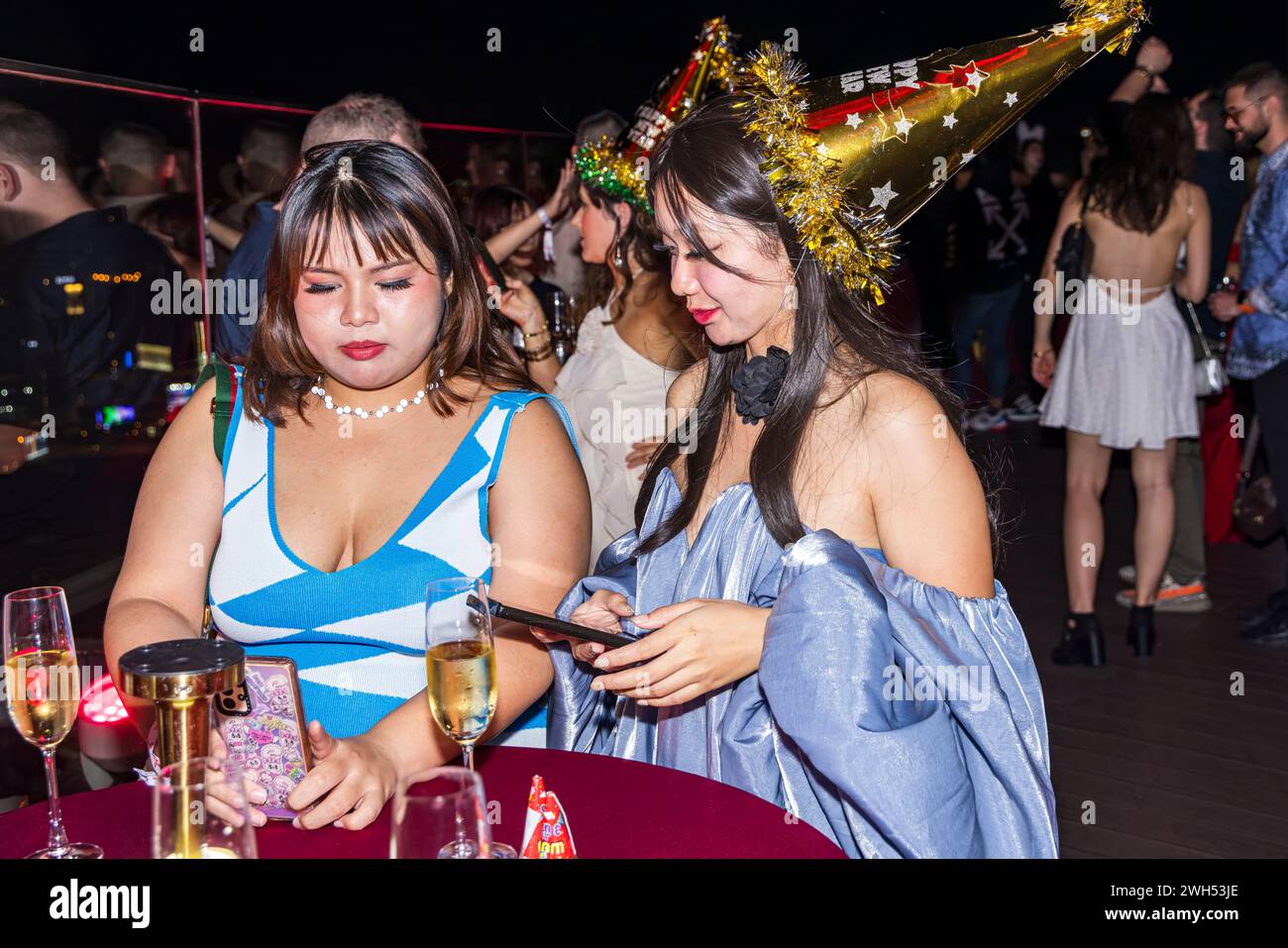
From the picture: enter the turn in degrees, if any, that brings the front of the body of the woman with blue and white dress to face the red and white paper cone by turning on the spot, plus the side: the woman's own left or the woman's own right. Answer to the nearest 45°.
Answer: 0° — they already face it

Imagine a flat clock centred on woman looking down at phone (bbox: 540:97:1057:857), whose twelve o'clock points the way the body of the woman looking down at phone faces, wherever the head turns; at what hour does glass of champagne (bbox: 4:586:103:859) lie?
The glass of champagne is roughly at 1 o'clock from the woman looking down at phone.

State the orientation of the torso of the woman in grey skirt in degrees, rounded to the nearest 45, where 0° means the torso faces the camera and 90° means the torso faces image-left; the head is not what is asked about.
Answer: approximately 180°

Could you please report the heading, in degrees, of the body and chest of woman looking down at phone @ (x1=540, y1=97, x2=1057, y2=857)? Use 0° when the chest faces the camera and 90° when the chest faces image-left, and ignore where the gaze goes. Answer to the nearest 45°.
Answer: approximately 45°

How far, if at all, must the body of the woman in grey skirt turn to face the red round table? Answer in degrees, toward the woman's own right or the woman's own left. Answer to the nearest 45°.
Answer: approximately 180°

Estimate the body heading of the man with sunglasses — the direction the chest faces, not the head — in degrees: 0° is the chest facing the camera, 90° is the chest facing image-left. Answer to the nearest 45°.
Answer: approximately 90°

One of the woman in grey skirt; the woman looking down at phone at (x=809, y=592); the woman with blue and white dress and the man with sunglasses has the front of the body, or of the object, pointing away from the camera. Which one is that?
the woman in grey skirt
